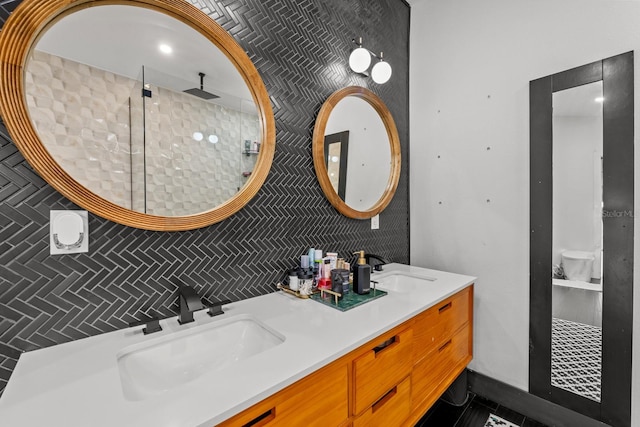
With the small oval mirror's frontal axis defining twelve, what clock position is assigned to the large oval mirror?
The large oval mirror is roughly at 3 o'clock from the small oval mirror.

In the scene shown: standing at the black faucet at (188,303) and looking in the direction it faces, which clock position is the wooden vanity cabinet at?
The wooden vanity cabinet is roughly at 11 o'clock from the black faucet.

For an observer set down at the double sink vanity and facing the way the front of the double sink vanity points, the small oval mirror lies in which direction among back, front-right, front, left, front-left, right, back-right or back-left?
left

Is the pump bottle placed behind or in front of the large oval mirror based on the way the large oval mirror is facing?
in front

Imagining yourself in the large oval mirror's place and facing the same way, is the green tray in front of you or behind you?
in front
